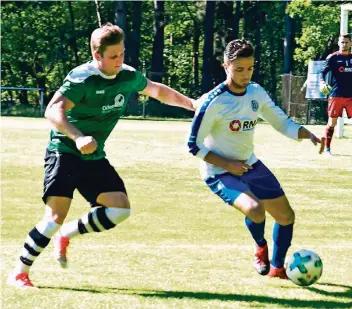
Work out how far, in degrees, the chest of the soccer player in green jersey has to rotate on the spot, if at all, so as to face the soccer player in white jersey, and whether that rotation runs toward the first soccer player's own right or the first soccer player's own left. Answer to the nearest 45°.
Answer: approximately 45° to the first soccer player's own left

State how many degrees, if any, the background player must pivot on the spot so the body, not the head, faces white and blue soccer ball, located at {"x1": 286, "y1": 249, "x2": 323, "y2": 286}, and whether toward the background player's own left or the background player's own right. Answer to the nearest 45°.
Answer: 0° — they already face it

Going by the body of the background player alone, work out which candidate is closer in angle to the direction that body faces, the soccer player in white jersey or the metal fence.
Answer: the soccer player in white jersey

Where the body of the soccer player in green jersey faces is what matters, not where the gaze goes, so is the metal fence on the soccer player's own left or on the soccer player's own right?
on the soccer player's own left

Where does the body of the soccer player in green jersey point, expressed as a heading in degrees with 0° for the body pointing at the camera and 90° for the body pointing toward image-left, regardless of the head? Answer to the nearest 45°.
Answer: approximately 315°

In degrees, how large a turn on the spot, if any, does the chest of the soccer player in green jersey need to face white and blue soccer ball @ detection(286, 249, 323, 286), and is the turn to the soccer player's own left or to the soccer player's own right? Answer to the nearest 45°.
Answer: approximately 45° to the soccer player's own left

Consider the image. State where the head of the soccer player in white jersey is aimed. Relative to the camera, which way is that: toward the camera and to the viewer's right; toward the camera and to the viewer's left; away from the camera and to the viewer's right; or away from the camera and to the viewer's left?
toward the camera and to the viewer's right

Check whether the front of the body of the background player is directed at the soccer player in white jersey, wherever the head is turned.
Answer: yes

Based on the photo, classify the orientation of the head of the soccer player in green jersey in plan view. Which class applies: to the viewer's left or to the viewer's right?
to the viewer's right
